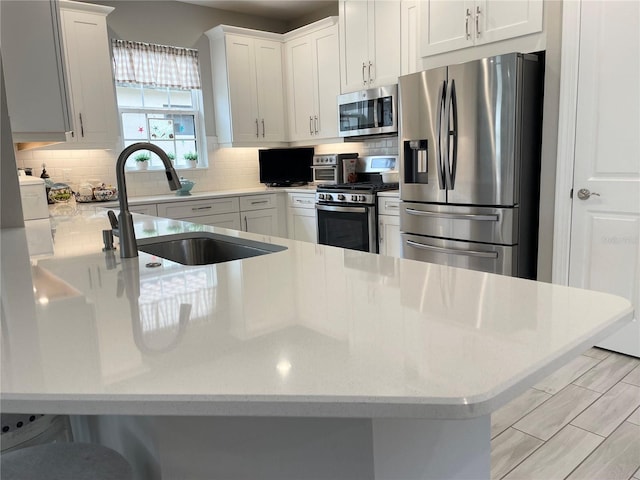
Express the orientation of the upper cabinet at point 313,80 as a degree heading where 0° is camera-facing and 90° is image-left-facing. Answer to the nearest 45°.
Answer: approximately 45°

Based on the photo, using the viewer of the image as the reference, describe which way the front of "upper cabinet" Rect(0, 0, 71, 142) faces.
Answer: facing to the right of the viewer

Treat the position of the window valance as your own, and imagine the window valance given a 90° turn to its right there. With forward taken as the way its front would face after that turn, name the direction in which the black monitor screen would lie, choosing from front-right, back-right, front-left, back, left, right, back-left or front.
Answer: back-left

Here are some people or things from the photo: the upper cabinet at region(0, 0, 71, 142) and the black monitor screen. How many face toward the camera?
1

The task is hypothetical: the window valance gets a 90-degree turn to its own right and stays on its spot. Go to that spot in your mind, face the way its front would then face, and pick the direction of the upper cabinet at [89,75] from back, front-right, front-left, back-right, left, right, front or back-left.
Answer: front

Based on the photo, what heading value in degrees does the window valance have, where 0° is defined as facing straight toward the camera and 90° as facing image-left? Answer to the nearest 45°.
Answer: approximately 315°

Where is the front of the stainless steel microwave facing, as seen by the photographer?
facing the viewer and to the left of the viewer

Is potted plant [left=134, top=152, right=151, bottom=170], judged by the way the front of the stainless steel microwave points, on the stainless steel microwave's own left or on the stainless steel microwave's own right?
on the stainless steel microwave's own right

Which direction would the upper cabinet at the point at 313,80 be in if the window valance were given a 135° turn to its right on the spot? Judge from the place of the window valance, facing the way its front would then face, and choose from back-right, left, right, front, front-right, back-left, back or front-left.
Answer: back

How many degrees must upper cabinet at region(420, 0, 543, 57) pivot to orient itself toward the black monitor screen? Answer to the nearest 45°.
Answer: approximately 90° to its right

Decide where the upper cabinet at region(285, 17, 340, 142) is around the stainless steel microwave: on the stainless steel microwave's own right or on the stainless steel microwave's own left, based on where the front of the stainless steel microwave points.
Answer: on the stainless steel microwave's own right

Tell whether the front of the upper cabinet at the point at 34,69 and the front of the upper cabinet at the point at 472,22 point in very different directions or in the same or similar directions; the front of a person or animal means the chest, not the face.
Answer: very different directions

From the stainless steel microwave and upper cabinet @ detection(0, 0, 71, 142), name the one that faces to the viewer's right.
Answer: the upper cabinet
